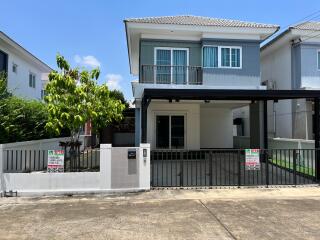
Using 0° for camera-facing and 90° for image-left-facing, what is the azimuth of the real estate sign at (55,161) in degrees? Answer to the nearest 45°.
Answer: approximately 0°

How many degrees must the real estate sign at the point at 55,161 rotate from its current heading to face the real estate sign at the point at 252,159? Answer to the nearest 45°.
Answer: approximately 90° to its left

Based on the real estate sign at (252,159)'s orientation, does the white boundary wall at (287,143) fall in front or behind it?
behind

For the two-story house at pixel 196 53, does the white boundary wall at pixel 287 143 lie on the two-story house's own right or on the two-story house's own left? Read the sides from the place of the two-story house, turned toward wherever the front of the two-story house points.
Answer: on the two-story house's own left

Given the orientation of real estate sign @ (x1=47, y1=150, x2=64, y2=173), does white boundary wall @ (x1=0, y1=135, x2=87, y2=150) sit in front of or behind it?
behind

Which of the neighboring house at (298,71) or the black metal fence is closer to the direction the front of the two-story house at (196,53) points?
the black metal fence

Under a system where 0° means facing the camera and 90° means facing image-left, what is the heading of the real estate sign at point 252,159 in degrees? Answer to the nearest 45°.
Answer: approximately 0°
